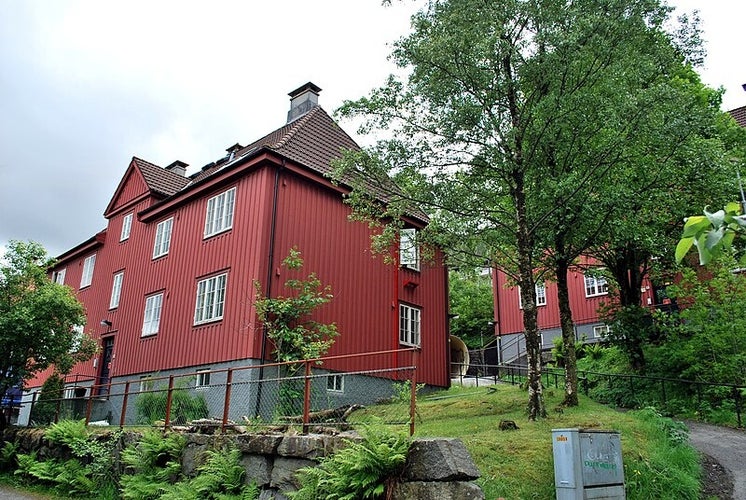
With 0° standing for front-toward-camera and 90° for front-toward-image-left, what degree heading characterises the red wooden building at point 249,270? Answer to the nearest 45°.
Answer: approximately 45°

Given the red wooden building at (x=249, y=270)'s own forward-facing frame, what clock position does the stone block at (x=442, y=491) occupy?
The stone block is roughly at 10 o'clock from the red wooden building.

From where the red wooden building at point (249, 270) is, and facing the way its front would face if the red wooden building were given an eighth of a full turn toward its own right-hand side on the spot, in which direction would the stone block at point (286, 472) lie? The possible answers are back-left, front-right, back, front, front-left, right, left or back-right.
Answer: left

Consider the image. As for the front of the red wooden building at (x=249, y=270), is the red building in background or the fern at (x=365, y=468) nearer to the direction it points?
the fern

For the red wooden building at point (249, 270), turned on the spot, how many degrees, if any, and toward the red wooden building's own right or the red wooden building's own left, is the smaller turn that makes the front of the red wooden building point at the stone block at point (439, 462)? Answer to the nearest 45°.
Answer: approximately 45° to the red wooden building's own left

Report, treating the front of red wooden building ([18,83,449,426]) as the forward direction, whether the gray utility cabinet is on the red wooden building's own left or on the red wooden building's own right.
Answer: on the red wooden building's own left

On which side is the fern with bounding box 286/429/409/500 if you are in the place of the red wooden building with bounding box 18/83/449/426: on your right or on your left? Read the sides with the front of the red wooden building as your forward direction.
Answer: on your left

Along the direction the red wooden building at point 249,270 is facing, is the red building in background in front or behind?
behind

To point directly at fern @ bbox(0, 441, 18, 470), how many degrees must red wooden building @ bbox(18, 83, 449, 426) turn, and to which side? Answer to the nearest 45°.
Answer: approximately 45° to its left

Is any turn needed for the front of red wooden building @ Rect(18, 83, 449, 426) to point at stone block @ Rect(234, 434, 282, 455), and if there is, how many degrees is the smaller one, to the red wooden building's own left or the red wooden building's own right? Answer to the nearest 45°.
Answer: approximately 45° to the red wooden building's own left
